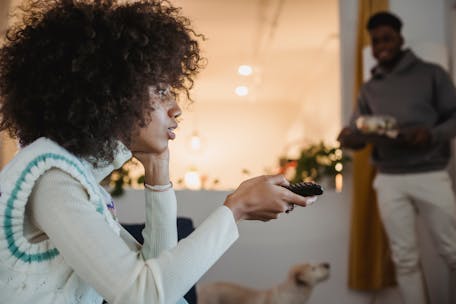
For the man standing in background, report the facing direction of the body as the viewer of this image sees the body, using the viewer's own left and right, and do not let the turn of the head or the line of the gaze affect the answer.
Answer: facing the viewer and to the left of the viewer

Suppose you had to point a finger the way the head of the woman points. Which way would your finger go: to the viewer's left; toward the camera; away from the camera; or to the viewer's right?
to the viewer's right

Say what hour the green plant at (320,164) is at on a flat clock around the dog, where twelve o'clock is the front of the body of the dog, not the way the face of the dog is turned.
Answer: The green plant is roughly at 10 o'clock from the dog.

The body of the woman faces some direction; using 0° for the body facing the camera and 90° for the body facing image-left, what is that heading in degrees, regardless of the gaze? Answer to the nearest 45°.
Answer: approximately 270°

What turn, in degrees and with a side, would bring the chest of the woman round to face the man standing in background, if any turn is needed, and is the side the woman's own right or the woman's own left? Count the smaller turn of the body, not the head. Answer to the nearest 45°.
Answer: approximately 45° to the woman's own left

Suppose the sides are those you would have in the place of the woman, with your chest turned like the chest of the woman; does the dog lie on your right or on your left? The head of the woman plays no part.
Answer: on your left

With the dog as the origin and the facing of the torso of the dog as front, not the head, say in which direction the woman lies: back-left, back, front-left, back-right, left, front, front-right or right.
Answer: right

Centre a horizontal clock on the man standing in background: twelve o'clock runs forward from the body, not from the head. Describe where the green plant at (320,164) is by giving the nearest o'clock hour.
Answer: The green plant is roughly at 3 o'clock from the man standing in background.

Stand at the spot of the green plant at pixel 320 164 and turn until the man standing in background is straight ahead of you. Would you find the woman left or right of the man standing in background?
right

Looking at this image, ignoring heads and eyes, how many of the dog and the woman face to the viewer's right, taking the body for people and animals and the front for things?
2

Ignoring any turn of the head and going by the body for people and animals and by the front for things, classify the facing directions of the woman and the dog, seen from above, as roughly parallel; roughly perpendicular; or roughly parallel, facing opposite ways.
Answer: roughly parallel

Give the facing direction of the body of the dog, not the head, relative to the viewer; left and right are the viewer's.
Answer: facing to the right of the viewer
